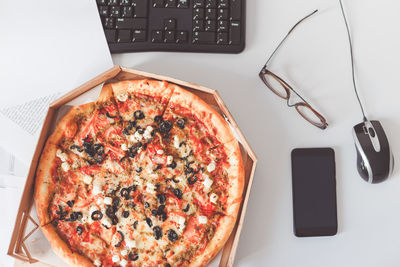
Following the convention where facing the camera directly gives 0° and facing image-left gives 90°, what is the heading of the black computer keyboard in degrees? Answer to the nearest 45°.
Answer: approximately 0°

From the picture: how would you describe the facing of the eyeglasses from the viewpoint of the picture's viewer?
facing the viewer and to the left of the viewer
